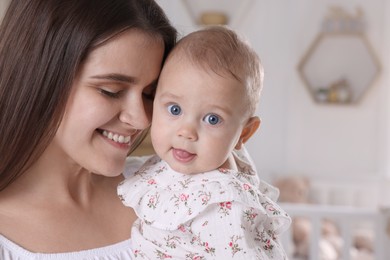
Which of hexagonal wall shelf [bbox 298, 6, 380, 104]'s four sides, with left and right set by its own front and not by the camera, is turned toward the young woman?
front

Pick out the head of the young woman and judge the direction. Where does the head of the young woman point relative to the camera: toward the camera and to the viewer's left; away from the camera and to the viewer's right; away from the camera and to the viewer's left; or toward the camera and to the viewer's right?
toward the camera and to the viewer's right

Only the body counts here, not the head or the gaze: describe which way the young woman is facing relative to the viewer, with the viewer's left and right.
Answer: facing the viewer and to the right of the viewer

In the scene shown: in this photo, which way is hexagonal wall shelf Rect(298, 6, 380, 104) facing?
toward the camera

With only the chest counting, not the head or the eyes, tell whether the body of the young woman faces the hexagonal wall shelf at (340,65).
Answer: no

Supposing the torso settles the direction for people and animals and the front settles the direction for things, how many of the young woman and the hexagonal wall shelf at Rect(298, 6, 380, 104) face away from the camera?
0

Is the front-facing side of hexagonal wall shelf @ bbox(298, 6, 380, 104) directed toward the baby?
yes

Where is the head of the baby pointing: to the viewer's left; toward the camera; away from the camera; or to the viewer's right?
toward the camera

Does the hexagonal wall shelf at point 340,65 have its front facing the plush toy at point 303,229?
yes

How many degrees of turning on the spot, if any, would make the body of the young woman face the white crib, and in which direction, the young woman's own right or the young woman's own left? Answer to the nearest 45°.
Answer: approximately 90° to the young woman's own left

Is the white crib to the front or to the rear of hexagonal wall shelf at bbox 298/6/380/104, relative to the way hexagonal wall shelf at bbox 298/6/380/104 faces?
to the front
